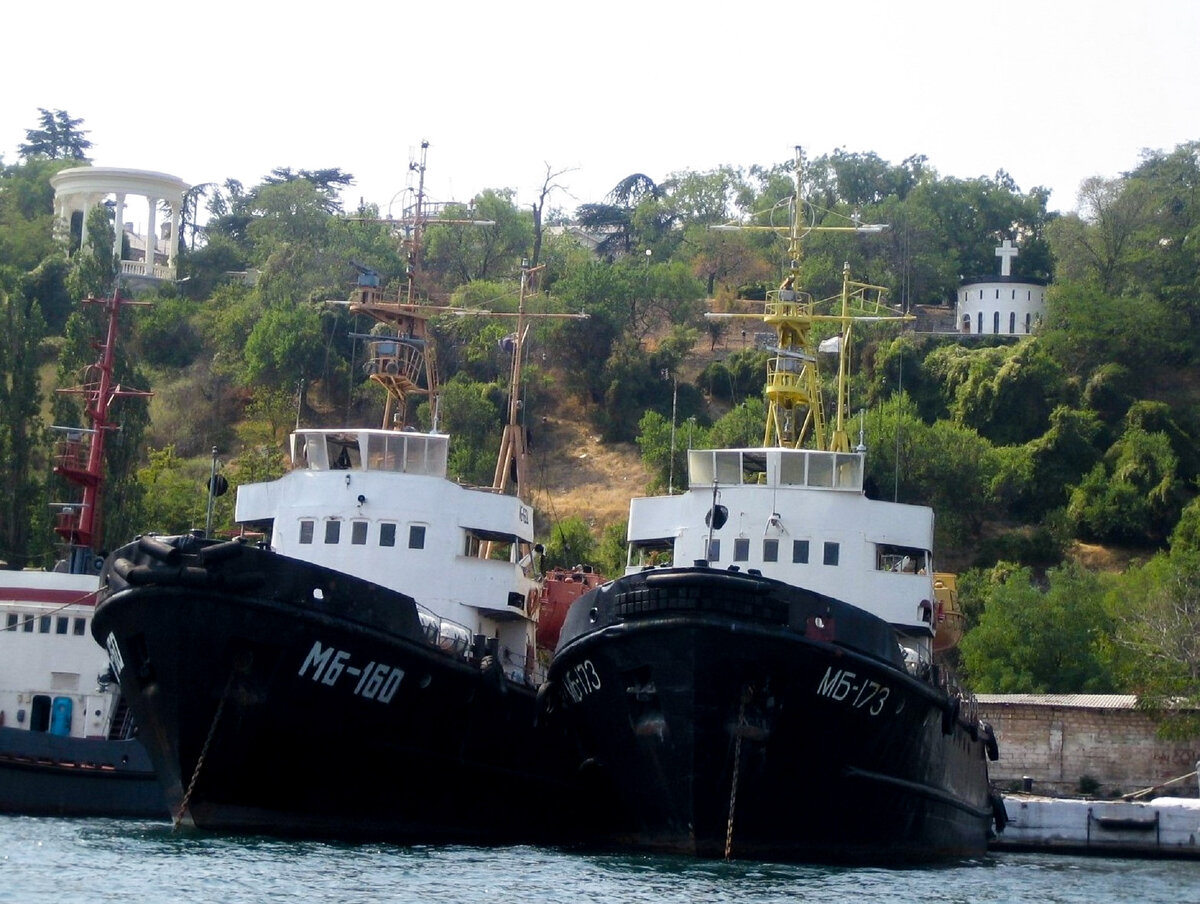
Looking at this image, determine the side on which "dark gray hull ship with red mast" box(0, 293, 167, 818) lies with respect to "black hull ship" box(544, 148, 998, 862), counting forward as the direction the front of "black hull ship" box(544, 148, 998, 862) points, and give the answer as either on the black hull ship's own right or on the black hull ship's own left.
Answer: on the black hull ship's own right

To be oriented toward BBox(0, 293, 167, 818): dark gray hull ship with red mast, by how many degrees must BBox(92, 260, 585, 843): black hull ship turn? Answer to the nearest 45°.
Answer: approximately 90° to its right

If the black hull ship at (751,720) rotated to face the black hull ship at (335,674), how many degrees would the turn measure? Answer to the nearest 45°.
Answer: approximately 90° to its right

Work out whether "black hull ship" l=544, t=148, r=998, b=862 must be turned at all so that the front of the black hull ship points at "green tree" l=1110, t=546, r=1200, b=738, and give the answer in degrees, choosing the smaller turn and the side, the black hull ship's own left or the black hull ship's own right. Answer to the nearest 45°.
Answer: approximately 135° to the black hull ship's own left

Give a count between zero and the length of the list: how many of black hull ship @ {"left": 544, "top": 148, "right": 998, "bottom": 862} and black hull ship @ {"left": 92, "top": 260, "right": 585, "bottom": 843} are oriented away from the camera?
0

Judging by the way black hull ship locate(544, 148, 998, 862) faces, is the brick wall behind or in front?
behind

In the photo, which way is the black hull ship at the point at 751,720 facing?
toward the camera

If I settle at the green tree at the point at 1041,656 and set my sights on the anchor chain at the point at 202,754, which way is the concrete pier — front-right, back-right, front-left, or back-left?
front-left
